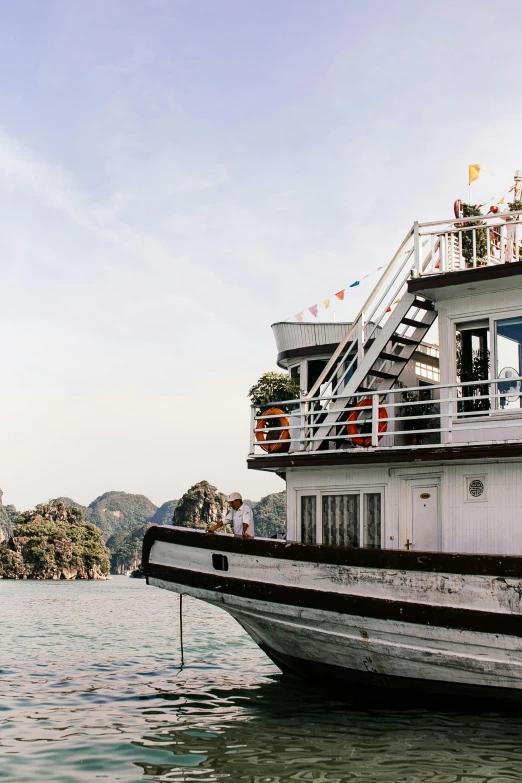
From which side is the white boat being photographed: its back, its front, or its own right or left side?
left
